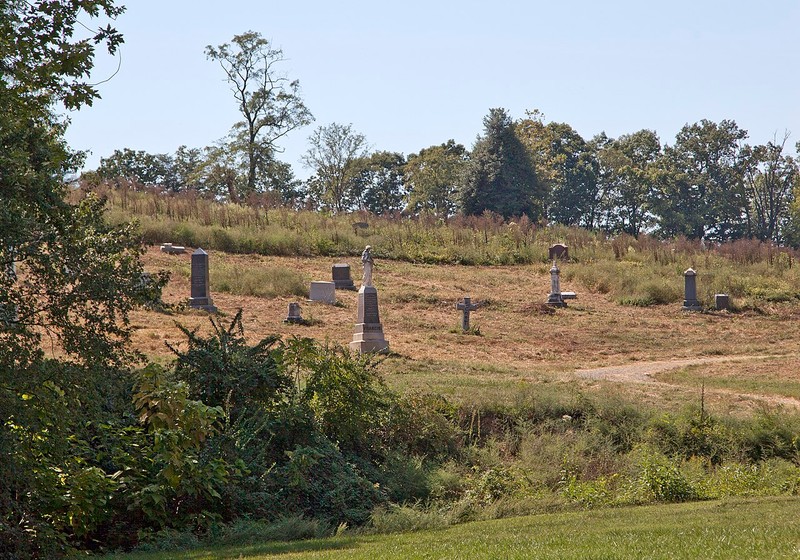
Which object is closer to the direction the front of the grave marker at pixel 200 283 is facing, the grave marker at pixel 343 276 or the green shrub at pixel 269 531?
the green shrub

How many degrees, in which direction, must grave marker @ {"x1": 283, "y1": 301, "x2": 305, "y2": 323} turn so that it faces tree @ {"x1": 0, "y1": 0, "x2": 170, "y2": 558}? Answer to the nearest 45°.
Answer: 0° — it already faces it

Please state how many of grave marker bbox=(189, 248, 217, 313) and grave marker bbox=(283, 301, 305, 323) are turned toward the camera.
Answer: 2

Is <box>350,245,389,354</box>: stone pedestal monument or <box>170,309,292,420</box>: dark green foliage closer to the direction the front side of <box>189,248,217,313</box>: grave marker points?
the dark green foliage

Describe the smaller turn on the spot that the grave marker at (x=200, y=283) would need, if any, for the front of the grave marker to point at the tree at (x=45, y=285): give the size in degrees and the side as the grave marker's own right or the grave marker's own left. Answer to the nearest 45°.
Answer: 0° — it already faces it

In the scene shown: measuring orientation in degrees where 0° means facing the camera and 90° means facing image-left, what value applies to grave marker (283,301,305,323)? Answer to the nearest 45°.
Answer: approximately 0°

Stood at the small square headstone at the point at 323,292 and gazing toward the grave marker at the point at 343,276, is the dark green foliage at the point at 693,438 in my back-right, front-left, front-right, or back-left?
back-right

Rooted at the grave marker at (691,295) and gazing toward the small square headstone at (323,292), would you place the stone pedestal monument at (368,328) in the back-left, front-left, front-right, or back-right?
front-left

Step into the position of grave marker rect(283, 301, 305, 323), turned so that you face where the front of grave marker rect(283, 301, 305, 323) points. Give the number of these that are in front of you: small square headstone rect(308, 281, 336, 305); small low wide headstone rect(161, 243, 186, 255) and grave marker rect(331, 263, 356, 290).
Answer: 0

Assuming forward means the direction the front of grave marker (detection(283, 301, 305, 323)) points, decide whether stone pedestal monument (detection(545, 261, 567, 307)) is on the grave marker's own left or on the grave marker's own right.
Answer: on the grave marker's own left

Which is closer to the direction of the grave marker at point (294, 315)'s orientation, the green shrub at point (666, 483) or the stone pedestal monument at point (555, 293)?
the green shrub

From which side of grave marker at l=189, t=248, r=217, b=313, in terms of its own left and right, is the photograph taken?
front

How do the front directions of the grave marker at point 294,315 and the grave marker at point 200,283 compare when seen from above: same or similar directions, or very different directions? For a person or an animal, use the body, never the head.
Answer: same or similar directions

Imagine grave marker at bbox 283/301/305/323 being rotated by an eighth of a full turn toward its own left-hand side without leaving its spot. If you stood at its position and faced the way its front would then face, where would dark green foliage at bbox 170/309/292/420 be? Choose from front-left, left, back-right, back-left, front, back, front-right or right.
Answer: front-right

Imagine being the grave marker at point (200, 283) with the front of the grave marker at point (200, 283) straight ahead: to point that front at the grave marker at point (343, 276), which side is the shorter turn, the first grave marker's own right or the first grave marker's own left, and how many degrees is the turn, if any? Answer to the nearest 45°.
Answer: approximately 135° to the first grave marker's own left

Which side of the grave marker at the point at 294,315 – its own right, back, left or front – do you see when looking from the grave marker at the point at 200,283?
right

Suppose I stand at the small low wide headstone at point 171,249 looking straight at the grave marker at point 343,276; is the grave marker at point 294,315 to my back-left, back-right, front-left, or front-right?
front-right

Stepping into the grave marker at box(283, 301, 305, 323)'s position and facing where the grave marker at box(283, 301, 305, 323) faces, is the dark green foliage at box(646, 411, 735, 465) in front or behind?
in front

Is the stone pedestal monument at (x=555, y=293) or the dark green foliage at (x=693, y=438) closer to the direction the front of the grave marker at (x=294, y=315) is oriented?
the dark green foliage

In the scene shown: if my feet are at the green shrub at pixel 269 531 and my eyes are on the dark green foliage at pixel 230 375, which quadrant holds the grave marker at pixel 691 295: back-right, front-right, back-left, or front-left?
front-right
